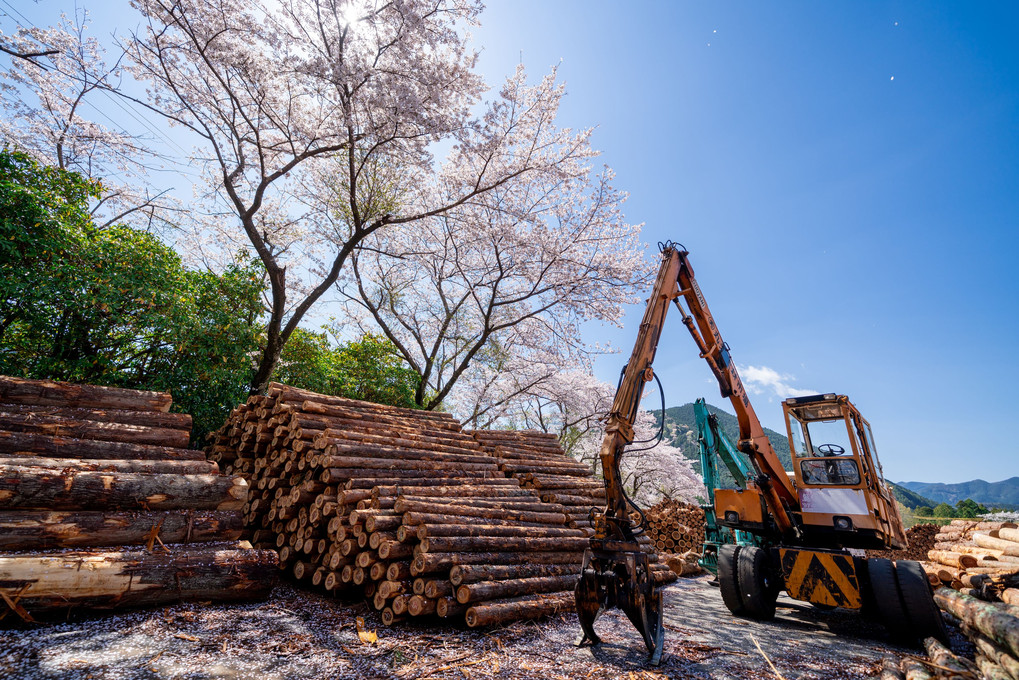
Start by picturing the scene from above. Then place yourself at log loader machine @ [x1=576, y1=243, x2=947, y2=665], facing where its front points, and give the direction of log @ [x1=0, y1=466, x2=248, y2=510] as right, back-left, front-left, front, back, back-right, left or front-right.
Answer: front

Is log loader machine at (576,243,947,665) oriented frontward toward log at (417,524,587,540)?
yes

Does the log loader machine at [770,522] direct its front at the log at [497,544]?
yes

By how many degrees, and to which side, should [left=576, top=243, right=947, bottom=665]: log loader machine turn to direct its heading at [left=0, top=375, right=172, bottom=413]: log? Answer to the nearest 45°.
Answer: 0° — it already faces it

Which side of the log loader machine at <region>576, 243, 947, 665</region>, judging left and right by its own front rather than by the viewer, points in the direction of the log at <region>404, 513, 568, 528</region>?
front

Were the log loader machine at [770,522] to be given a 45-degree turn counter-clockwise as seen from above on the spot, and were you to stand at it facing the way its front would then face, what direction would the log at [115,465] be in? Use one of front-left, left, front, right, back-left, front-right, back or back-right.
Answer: front-right

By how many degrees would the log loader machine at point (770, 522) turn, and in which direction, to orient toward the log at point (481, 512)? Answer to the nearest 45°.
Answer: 0° — it already faces it

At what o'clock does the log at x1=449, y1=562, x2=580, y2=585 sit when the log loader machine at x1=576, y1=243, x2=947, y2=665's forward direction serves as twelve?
The log is roughly at 12 o'clock from the log loader machine.

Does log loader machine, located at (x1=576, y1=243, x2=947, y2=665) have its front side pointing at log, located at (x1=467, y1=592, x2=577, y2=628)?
yes

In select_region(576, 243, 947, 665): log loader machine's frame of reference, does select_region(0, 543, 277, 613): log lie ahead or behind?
ahead

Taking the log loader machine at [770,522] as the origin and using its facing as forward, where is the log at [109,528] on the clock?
The log is roughly at 12 o'clock from the log loader machine.

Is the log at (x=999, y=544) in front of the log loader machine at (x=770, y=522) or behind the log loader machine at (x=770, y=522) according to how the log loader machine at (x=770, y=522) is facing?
behind

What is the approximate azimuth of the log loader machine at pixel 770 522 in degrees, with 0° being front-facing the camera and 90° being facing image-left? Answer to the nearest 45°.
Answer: approximately 45°
